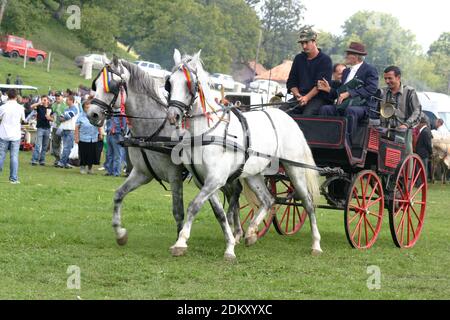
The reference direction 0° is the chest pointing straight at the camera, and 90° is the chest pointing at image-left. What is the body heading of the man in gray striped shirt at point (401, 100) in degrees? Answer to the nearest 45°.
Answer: approximately 45°

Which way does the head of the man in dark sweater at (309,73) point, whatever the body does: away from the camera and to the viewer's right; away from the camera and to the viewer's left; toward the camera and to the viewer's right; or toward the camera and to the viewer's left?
toward the camera and to the viewer's left

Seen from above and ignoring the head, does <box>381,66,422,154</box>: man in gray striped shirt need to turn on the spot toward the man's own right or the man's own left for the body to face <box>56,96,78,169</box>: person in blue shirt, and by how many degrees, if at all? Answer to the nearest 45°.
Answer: approximately 90° to the man's own right

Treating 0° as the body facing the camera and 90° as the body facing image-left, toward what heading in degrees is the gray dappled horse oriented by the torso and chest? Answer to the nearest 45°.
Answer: approximately 45°

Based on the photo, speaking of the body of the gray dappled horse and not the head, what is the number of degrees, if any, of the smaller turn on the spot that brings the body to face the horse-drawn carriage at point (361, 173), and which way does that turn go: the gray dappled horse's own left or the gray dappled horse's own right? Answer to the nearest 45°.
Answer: approximately 135° to the gray dappled horse's own left

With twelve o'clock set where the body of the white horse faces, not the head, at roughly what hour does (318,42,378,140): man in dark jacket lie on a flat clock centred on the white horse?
The man in dark jacket is roughly at 6 o'clock from the white horse.

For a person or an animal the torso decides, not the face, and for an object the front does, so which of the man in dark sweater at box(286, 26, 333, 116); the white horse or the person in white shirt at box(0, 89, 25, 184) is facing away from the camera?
the person in white shirt

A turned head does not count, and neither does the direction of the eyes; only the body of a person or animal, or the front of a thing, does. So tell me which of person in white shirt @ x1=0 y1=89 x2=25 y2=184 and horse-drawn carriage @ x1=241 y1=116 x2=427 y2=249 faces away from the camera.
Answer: the person in white shirt
